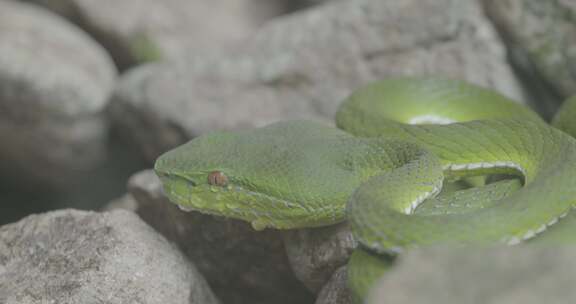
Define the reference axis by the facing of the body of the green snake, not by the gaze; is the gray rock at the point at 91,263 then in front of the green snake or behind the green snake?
in front

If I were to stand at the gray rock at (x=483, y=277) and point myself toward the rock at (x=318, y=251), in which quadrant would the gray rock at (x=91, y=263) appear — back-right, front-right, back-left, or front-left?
front-left

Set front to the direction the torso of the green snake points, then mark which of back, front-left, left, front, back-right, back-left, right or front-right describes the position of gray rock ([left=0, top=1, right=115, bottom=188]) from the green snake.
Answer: front-right

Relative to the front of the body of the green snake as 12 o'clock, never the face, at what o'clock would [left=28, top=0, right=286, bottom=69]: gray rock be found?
The gray rock is roughly at 2 o'clock from the green snake.

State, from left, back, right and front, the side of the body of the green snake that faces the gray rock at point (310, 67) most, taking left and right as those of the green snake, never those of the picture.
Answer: right

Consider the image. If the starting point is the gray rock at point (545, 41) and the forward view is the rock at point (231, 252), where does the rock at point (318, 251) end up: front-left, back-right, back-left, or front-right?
front-left

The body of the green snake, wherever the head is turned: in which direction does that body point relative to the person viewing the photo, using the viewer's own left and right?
facing to the left of the viewer

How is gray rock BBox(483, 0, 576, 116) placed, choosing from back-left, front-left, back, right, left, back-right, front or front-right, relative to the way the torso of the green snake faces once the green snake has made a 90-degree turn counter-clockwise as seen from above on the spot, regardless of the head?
back-left
